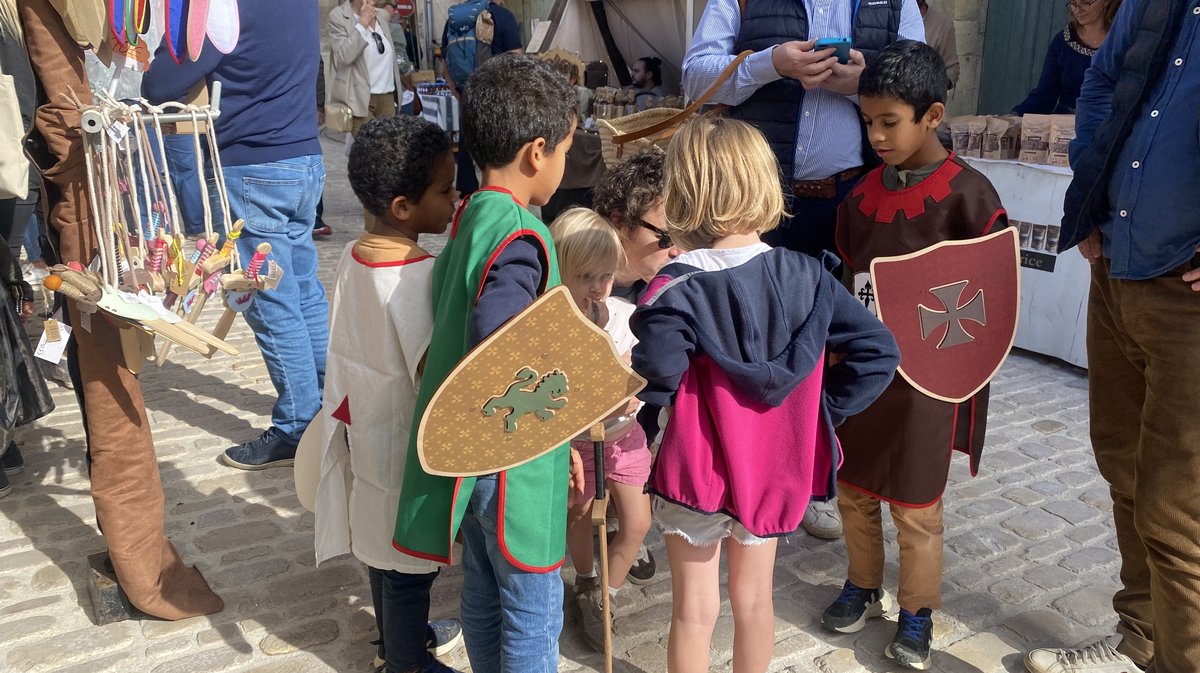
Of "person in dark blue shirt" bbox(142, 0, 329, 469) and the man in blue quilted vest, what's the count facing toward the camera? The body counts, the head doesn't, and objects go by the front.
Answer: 1

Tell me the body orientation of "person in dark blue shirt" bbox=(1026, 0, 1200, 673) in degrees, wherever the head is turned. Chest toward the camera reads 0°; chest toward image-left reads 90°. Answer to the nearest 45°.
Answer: approximately 45°

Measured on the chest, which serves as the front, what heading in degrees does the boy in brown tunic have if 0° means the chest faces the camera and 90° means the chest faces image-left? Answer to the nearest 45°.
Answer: approximately 45°

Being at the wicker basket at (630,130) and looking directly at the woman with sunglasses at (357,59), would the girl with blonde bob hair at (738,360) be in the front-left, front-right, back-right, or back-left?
back-left

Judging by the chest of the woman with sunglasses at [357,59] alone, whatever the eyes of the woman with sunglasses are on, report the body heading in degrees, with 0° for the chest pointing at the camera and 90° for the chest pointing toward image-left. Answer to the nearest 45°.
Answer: approximately 315°

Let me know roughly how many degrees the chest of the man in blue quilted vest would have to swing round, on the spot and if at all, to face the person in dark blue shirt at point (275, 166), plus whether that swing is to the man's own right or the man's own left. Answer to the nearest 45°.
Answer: approximately 90° to the man's own right

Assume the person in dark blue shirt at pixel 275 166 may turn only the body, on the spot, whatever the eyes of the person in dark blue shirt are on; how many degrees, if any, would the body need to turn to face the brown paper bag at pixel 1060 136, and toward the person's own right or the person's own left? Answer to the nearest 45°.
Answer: approximately 135° to the person's own right
